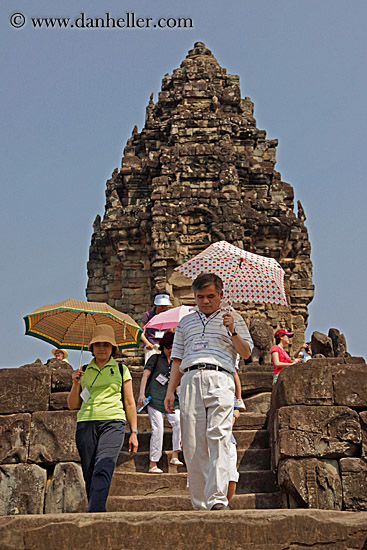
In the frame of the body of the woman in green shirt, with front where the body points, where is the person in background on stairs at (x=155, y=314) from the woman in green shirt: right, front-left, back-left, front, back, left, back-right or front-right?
back

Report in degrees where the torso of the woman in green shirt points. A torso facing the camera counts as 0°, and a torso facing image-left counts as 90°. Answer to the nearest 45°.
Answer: approximately 0°

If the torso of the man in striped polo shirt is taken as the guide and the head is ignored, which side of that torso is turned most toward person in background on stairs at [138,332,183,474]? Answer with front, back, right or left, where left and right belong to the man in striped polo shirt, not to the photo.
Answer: back

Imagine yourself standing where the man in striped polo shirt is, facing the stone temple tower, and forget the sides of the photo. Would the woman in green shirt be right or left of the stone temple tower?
left

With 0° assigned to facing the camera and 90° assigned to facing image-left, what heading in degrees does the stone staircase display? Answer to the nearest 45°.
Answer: approximately 0°

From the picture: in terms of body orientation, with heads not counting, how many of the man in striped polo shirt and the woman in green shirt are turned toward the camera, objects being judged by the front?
2
